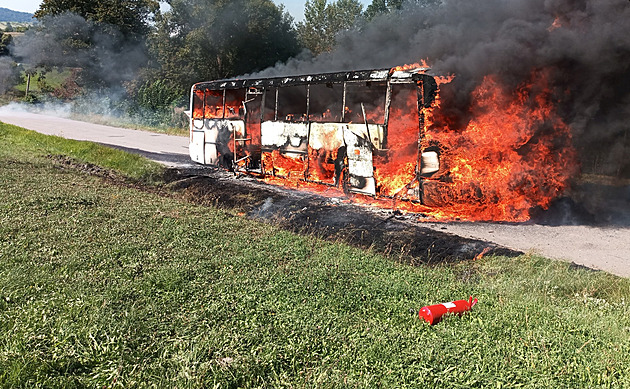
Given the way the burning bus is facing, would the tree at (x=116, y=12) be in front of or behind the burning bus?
behind

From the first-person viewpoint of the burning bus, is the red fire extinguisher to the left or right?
on its right

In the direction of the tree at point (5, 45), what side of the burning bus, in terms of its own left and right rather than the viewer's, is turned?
back

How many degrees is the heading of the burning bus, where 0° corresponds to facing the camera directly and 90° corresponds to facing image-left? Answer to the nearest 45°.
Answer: approximately 315°

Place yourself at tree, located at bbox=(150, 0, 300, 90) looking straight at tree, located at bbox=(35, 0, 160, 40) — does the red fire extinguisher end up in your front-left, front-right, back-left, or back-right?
back-left

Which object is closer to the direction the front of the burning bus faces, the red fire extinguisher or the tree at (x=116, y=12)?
the red fire extinguisher

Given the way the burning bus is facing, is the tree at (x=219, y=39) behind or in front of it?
behind

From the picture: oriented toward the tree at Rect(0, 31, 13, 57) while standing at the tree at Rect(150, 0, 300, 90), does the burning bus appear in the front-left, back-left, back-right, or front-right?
back-left

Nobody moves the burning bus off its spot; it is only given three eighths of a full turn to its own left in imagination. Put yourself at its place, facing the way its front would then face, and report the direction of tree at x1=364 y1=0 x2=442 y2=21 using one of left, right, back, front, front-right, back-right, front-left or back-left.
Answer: front
